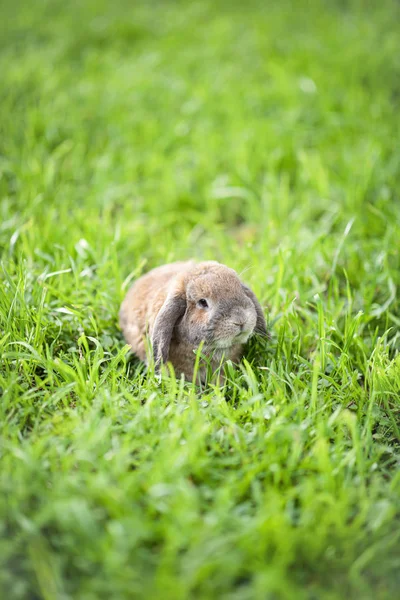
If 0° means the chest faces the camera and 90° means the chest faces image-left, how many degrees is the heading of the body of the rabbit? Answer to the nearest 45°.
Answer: approximately 315°
